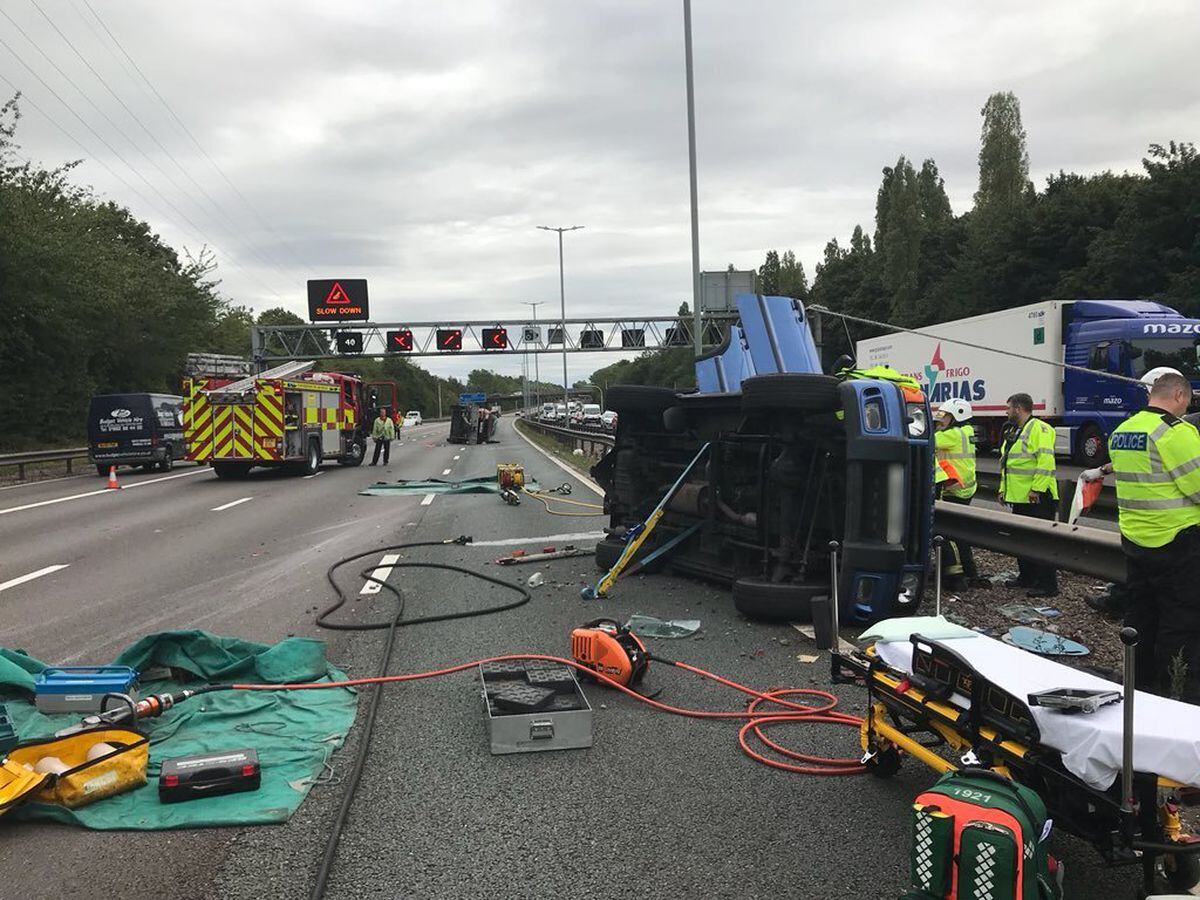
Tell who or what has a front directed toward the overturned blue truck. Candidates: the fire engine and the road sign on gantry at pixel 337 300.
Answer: the road sign on gantry

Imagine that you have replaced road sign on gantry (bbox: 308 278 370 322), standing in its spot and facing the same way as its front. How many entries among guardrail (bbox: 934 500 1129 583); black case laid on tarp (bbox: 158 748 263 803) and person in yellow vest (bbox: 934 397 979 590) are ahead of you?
3

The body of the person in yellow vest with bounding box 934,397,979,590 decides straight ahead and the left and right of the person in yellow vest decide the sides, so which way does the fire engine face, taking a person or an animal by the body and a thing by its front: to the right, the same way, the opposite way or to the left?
to the right

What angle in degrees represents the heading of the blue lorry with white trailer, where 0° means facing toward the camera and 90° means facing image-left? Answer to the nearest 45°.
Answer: approximately 315°

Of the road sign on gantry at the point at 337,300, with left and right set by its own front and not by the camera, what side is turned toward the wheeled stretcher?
front

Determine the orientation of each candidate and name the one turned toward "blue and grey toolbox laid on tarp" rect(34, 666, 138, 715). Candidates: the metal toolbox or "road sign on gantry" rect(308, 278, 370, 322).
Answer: the road sign on gantry

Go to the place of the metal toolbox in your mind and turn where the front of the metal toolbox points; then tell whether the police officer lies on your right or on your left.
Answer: on your left

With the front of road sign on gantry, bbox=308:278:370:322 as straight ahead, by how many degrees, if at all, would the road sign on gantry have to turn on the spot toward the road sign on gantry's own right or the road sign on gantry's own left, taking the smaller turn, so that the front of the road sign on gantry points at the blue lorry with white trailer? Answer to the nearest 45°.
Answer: approximately 45° to the road sign on gantry's own left

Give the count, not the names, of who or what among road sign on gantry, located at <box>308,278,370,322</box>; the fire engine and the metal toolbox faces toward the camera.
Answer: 2

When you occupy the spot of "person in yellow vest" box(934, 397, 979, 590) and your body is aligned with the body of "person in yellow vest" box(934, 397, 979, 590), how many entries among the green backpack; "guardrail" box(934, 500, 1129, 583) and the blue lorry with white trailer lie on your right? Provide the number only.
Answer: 1
